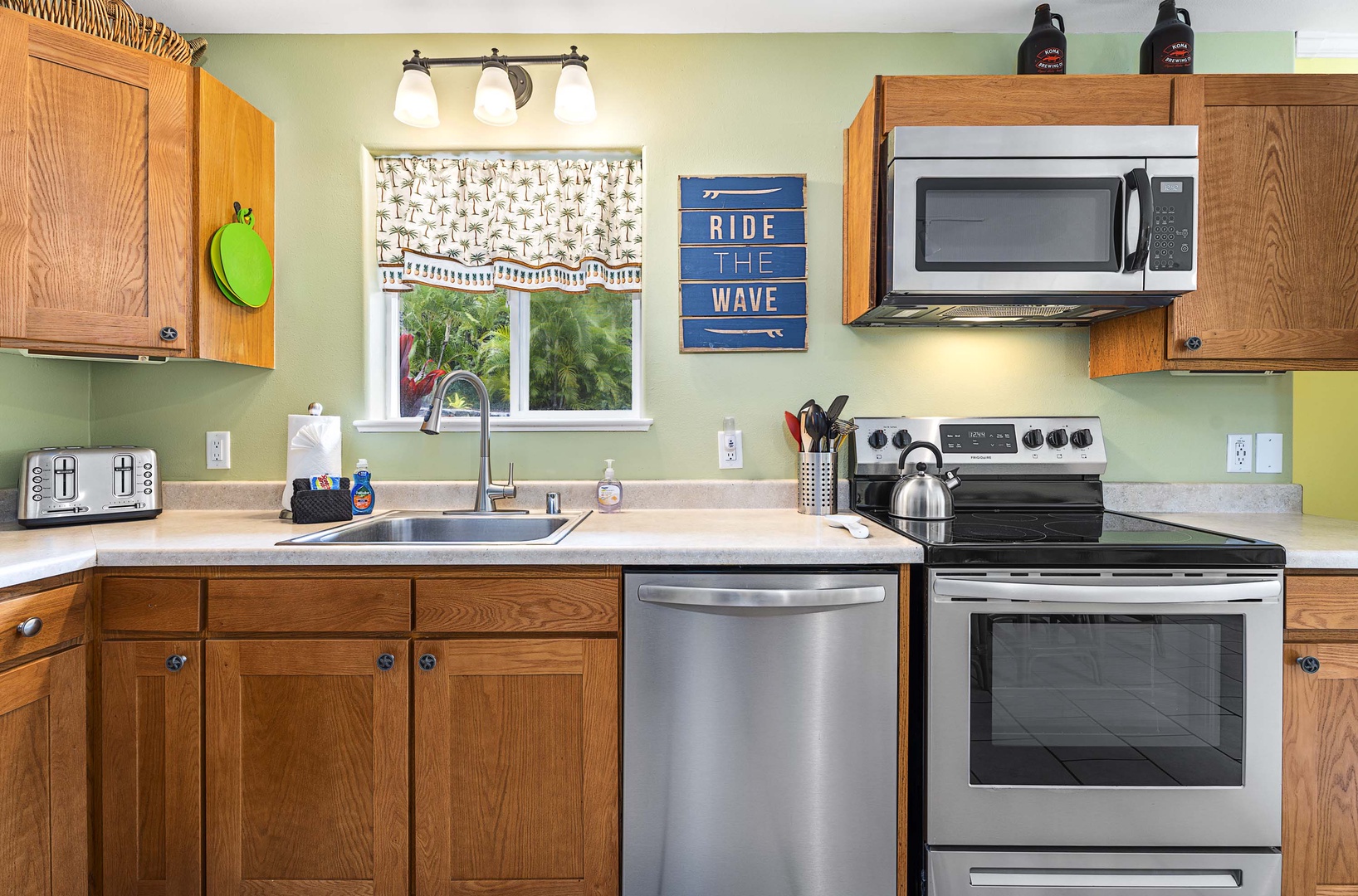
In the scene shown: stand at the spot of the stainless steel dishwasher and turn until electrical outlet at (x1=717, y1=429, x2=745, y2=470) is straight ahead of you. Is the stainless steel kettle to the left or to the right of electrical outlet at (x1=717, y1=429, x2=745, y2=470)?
right

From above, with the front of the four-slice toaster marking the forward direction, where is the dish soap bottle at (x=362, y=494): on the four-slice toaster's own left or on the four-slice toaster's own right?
on the four-slice toaster's own left

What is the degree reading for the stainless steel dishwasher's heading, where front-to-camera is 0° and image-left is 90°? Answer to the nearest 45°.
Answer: approximately 0°

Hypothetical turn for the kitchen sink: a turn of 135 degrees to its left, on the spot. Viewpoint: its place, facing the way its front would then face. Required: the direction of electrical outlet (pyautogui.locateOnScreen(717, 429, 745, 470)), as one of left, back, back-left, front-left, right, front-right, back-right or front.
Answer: front-right

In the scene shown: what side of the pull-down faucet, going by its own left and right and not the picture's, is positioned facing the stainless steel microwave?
left

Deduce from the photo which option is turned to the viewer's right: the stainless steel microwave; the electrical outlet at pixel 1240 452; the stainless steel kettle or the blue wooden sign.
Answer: the stainless steel kettle

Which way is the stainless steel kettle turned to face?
to the viewer's right

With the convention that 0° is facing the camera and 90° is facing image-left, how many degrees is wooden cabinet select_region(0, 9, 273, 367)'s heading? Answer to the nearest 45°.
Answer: approximately 315°

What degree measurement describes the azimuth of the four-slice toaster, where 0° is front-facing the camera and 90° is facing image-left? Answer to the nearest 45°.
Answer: approximately 0°

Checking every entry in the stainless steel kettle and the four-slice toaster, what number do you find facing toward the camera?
1
